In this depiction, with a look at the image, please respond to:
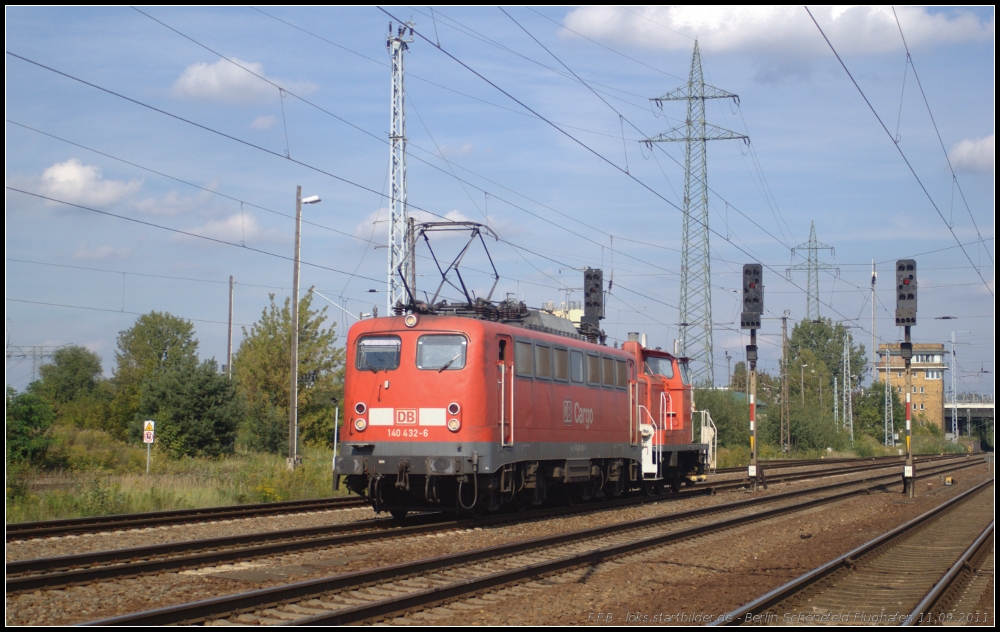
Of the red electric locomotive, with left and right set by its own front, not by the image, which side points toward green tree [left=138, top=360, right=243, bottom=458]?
right

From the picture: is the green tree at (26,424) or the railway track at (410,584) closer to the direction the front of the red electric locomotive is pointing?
the railway track

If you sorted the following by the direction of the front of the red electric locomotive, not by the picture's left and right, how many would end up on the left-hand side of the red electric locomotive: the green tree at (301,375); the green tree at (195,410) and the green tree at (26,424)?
0

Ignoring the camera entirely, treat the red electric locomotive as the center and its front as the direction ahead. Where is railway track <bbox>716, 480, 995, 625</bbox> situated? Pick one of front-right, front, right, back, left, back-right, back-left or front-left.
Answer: left

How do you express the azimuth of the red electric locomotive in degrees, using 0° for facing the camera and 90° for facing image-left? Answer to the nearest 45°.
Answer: approximately 45°

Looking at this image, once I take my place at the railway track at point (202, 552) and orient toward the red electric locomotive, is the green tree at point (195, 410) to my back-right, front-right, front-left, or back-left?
front-left

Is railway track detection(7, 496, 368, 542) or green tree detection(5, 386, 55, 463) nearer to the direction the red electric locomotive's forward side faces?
the railway track

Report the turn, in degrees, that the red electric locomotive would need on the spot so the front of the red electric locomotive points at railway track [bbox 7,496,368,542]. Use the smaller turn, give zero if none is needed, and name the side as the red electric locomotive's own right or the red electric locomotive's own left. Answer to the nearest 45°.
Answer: approximately 45° to the red electric locomotive's own right

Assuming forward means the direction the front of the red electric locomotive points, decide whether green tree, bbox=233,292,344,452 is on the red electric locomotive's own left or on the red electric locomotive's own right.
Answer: on the red electric locomotive's own right
